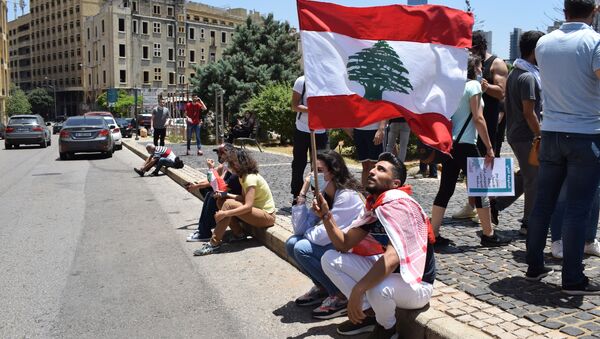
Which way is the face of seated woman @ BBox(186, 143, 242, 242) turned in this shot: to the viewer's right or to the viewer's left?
to the viewer's left

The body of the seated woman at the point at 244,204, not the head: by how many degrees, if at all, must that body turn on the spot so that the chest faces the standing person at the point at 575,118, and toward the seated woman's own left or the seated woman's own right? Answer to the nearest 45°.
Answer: approximately 135° to the seated woman's own left

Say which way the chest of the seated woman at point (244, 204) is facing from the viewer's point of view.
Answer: to the viewer's left

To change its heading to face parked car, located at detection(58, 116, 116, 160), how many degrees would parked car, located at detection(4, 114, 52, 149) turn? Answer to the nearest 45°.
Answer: approximately 180°

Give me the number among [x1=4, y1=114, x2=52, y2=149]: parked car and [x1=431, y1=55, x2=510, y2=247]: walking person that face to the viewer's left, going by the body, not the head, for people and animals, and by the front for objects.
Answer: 0

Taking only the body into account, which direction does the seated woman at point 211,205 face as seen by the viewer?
to the viewer's left

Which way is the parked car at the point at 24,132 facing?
away from the camera

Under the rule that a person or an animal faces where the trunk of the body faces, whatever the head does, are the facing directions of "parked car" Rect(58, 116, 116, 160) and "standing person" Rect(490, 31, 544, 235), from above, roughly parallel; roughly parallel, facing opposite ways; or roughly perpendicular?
roughly perpendicular

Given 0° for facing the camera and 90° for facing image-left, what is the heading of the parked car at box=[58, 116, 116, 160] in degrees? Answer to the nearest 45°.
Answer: approximately 180°

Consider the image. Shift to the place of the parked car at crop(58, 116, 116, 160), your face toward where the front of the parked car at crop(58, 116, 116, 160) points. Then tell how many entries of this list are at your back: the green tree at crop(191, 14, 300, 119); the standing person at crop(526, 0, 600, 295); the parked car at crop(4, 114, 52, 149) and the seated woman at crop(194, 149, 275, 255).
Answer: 2

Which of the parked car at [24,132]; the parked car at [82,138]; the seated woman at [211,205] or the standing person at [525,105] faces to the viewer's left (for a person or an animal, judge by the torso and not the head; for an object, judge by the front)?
the seated woman

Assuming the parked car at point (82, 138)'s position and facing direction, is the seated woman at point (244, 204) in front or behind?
behind

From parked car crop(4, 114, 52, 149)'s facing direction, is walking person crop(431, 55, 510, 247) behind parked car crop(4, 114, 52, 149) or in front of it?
behind

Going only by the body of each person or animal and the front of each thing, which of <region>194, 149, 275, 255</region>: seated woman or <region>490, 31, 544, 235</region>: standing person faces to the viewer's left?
the seated woman

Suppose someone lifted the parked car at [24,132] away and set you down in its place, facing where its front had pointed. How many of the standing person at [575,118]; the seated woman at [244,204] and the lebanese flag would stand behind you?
3
